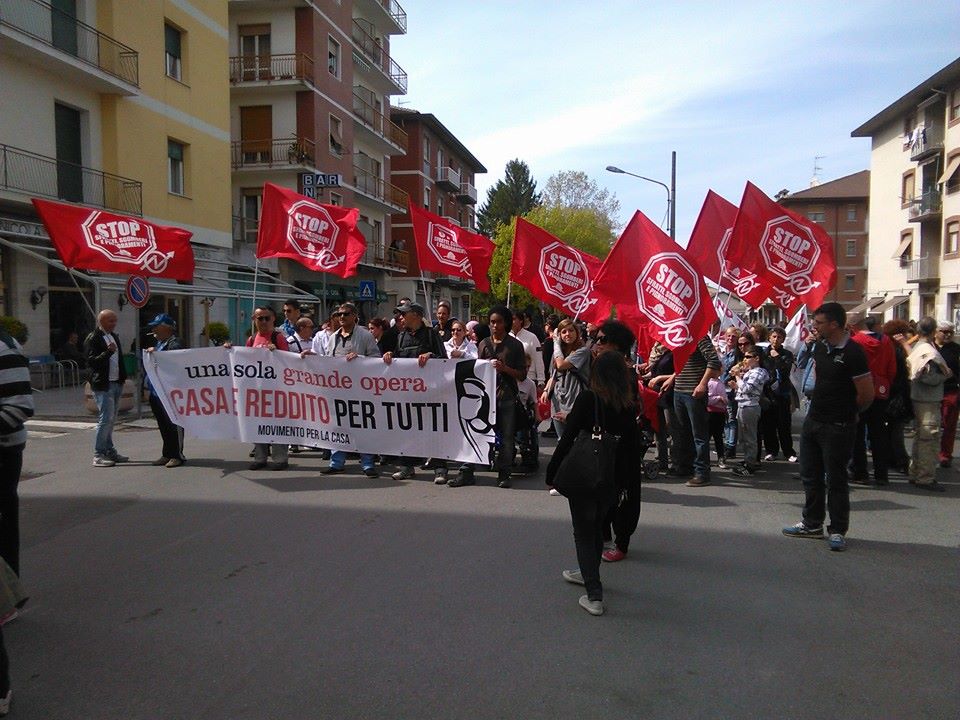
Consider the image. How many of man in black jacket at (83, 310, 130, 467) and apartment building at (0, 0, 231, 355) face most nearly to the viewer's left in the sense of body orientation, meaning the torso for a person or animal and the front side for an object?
0

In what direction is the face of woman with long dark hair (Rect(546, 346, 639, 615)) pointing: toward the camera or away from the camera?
away from the camera

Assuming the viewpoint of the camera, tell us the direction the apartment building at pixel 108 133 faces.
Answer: facing the viewer and to the right of the viewer

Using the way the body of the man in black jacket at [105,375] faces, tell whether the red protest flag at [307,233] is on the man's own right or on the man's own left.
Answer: on the man's own left
